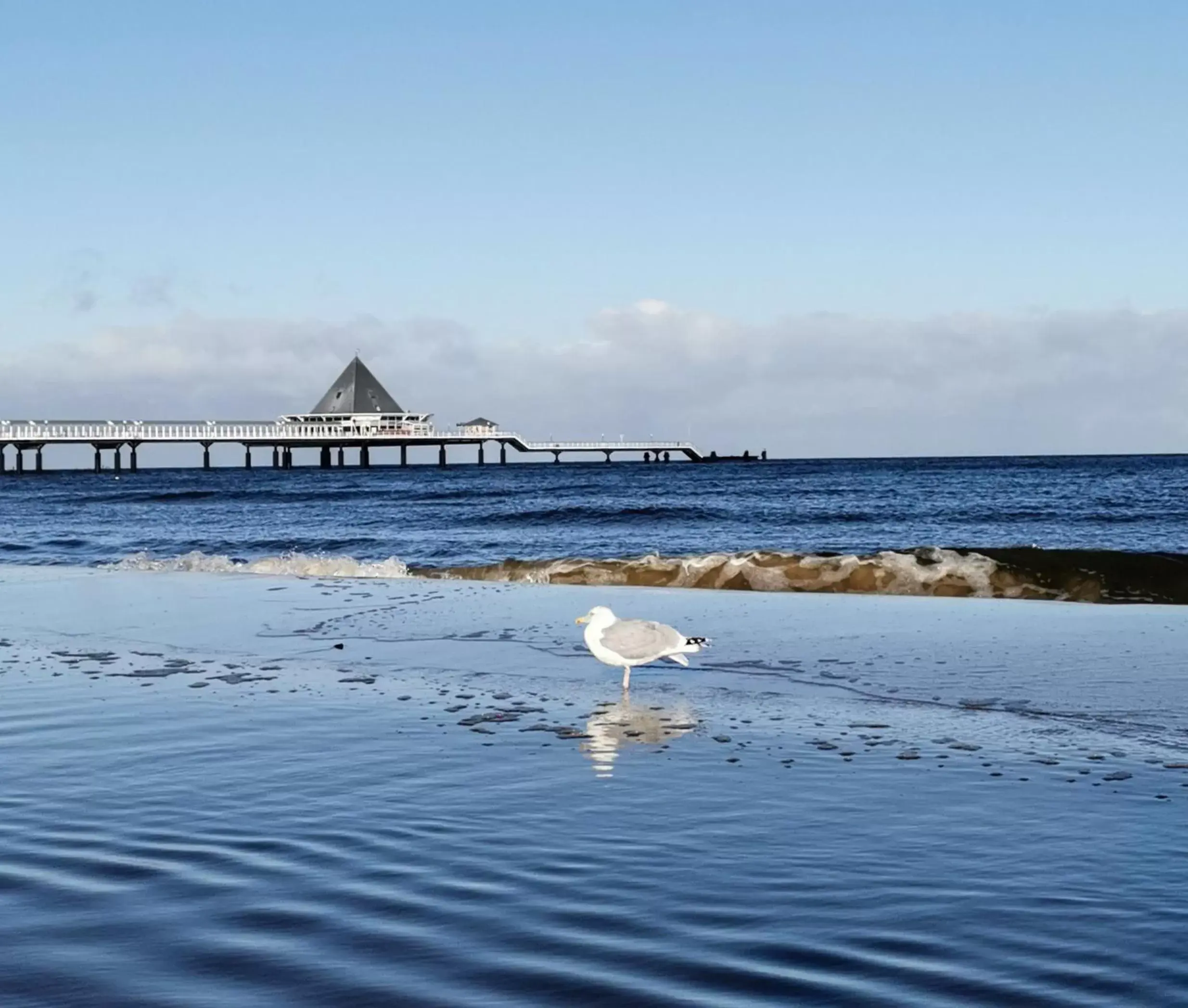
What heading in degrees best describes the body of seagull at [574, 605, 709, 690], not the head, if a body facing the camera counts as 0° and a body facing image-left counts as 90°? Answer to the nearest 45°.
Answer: approximately 90°
